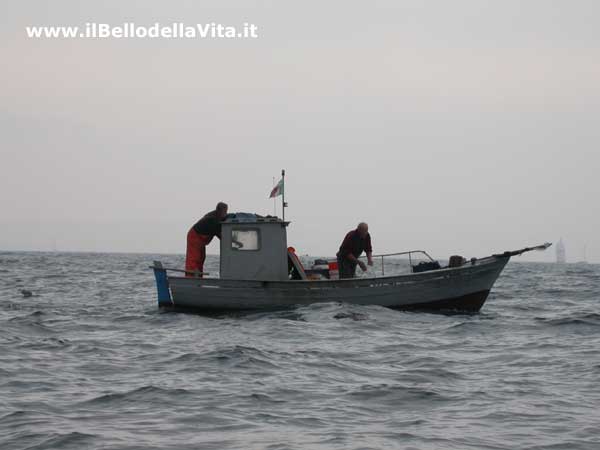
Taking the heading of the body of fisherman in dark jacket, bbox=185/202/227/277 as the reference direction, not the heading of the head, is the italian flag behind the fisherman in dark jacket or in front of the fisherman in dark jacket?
in front

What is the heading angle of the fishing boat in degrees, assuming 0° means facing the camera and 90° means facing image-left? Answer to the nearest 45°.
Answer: approximately 270°

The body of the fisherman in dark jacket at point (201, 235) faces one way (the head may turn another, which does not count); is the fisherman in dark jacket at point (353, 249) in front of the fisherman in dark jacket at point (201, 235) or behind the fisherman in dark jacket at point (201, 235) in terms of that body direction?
in front

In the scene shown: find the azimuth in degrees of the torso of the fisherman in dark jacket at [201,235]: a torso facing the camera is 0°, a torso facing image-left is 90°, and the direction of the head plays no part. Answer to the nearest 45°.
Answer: approximately 270°
